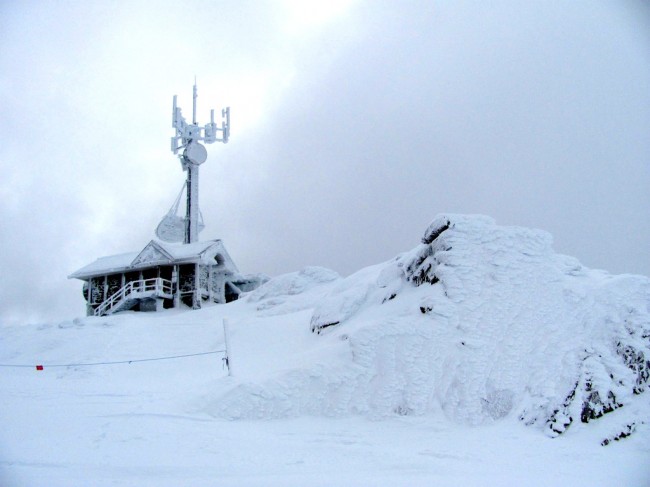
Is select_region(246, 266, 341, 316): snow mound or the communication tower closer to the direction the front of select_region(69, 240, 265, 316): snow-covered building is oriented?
the snow mound

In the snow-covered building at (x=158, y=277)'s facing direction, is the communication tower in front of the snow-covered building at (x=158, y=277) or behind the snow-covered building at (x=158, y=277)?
behind

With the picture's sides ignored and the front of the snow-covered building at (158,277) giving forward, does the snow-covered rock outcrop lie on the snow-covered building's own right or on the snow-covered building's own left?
on the snow-covered building's own left

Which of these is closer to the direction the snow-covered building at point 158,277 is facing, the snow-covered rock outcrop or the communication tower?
the snow-covered rock outcrop

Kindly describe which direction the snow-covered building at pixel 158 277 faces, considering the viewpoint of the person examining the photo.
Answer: facing the viewer and to the left of the viewer

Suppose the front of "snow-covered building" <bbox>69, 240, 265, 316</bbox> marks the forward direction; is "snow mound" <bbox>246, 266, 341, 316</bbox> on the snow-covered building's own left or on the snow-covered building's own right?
on the snow-covered building's own left
